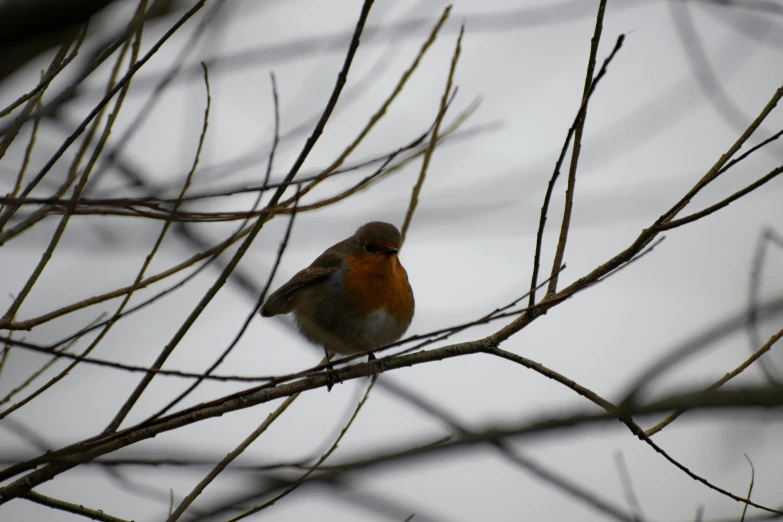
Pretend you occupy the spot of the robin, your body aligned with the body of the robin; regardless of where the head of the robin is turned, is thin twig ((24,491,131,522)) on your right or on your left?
on your right

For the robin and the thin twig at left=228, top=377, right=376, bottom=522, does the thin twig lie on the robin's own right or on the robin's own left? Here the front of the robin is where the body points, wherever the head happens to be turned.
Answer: on the robin's own right

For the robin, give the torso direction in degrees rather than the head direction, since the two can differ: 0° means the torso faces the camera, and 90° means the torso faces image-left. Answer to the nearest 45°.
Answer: approximately 315°
